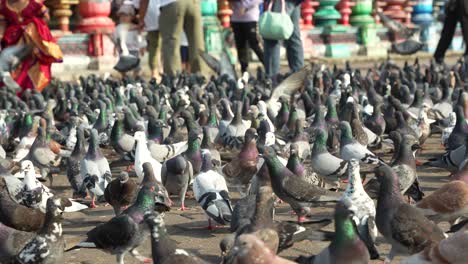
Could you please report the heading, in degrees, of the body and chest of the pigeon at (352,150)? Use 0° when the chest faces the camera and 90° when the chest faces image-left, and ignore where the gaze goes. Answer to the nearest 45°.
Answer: approximately 90°

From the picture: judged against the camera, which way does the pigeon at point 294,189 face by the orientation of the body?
to the viewer's left

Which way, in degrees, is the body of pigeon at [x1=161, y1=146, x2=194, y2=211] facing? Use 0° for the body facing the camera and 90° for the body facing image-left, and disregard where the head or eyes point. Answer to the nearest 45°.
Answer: approximately 0°

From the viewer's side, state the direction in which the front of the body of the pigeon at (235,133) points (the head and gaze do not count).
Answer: away from the camera

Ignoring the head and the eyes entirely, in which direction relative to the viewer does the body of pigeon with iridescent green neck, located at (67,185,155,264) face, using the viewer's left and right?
facing to the right of the viewer

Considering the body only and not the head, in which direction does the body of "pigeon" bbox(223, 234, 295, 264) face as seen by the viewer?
to the viewer's left

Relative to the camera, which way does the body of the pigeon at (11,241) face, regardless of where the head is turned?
to the viewer's left
